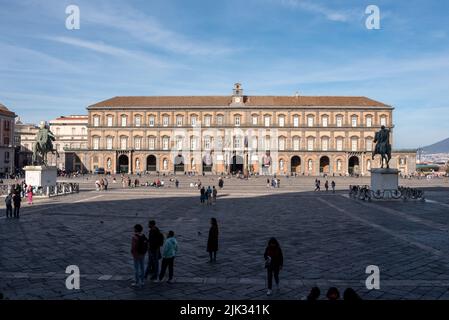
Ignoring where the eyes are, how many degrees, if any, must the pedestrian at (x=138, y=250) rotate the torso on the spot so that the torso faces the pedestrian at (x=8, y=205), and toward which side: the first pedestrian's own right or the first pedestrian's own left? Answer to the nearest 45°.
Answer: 0° — they already face them

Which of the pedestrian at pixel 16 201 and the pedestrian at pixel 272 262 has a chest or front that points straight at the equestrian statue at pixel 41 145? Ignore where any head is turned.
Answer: the pedestrian at pixel 16 201

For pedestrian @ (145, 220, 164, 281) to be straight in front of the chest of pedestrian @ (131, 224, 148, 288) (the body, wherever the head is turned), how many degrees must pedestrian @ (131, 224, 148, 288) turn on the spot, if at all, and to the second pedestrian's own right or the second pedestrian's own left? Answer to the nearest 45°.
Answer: approximately 90° to the second pedestrian's own right

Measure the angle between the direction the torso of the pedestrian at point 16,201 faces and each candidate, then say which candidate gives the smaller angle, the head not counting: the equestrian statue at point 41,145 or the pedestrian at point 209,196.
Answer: the equestrian statue

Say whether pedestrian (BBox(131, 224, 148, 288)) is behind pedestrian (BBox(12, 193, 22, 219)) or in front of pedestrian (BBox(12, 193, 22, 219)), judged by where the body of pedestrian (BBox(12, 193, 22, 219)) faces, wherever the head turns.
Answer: behind

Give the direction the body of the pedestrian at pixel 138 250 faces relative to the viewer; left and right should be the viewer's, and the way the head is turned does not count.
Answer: facing away from the viewer and to the left of the viewer

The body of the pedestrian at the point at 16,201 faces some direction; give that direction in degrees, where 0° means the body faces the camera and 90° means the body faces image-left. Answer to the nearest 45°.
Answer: approximately 180°

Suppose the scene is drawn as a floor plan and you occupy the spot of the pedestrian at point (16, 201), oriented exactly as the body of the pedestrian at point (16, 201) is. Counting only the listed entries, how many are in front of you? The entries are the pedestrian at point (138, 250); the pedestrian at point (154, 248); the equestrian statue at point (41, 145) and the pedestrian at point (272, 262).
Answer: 1

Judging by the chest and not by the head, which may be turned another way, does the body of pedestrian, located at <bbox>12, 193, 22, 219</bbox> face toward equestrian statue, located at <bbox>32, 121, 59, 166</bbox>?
yes

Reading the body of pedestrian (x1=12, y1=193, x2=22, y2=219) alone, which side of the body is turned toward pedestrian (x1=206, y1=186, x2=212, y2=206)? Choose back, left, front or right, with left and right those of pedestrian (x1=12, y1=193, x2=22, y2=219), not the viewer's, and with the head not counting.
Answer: right
